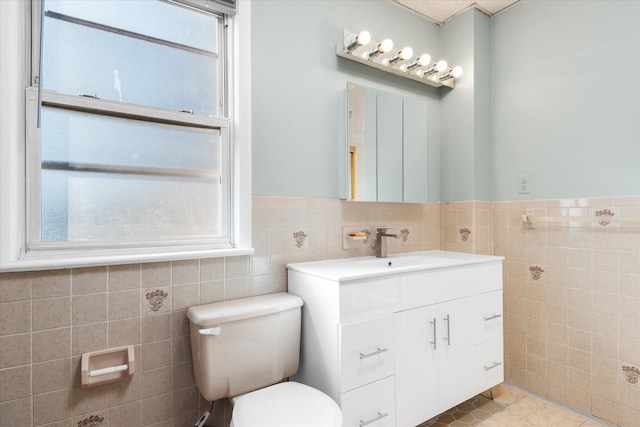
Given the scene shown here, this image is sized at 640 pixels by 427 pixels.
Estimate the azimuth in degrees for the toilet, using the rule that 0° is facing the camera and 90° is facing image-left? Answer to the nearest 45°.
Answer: approximately 315°

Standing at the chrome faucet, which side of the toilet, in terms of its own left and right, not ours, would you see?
left

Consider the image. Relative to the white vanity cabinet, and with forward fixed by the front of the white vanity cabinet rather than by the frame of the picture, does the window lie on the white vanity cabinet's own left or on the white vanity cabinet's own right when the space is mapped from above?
on the white vanity cabinet's own right

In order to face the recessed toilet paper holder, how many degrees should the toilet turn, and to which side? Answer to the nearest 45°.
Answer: approximately 135° to its right

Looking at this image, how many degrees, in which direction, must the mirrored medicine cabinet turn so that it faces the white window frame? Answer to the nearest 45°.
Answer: approximately 90° to its right

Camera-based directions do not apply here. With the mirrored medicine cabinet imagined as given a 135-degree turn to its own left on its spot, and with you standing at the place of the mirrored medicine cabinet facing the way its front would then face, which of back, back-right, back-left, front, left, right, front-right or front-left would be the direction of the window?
back-left

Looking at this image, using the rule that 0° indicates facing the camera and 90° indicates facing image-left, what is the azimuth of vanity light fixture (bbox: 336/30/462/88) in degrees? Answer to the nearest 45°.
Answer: approximately 315°

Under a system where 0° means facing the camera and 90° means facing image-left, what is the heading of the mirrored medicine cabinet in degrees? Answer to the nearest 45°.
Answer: approximately 315°

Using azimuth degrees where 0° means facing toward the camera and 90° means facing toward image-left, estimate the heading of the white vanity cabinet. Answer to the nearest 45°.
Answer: approximately 315°

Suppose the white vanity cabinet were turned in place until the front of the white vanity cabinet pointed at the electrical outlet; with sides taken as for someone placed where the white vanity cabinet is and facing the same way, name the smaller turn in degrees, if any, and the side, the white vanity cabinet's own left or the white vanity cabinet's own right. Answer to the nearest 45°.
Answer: approximately 90° to the white vanity cabinet's own left
